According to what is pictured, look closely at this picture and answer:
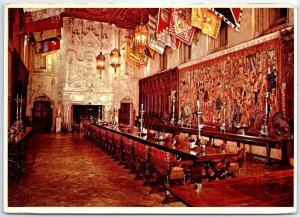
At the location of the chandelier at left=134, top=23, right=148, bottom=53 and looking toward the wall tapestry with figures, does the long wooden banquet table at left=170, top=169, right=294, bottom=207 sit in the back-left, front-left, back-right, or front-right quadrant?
front-right

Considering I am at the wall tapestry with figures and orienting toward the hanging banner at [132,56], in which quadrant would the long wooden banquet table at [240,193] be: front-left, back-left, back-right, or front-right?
back-left

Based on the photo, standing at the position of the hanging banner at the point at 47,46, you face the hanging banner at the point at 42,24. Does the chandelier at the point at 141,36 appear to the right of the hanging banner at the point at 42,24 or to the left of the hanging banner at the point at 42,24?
left

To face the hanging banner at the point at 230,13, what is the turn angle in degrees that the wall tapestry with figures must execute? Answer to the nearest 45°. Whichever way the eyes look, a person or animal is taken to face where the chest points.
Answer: approximately 45° to its left

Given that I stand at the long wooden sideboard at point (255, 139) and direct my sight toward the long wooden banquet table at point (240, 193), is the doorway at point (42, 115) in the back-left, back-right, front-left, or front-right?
back-right

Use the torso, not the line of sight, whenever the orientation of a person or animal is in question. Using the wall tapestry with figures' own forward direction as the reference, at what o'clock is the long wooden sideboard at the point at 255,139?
The long wooden sideboard is roughly at 10 o'clock from the wall tapestry with figures.

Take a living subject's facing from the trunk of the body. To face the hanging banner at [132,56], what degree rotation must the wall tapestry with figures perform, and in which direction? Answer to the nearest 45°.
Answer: approximately 90° to its right

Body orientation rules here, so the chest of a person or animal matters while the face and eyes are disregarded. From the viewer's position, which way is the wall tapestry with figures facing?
facing the viewer and to the left of the viewer

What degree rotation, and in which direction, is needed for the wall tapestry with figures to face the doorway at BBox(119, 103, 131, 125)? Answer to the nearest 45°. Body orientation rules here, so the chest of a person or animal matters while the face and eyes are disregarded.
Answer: approximately 90° to its right

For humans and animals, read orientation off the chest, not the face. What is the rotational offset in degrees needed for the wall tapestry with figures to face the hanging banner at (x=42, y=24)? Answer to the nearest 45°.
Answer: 0° — it already faces it

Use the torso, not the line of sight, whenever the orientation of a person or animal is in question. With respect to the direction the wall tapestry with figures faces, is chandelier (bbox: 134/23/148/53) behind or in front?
in front
